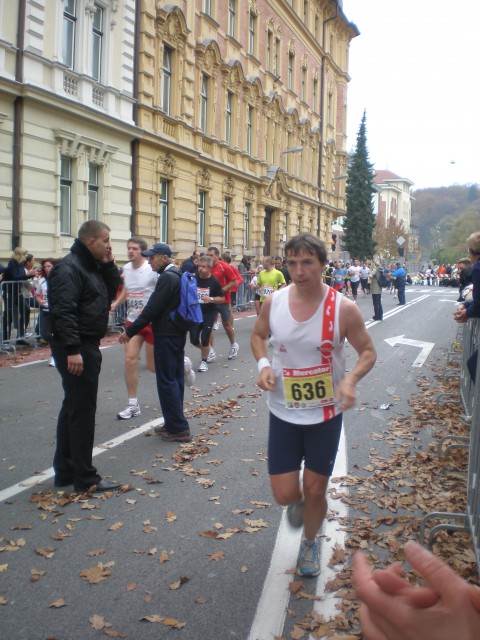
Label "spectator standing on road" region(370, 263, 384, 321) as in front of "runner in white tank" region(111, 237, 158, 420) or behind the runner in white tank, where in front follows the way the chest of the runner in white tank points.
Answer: behind

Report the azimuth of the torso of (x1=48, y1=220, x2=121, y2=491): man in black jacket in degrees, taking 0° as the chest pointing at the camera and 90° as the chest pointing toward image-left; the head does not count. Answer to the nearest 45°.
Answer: approximately 270°

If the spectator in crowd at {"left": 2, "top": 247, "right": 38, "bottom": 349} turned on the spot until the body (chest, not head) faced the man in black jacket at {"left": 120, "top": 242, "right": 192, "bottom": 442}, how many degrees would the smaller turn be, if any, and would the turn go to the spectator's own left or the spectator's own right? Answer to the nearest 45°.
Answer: approximately 90° to the spectator's own right

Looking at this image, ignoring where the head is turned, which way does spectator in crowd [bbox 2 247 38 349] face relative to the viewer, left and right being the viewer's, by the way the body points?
facing to the right of the viewer

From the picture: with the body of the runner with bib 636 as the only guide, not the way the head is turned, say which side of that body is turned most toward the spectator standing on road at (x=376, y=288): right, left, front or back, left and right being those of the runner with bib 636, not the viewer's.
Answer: back

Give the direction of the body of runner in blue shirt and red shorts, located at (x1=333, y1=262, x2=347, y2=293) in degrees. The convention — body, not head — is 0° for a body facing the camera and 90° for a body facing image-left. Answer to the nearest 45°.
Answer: approximately 0°
